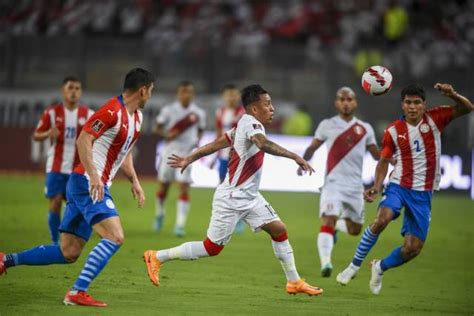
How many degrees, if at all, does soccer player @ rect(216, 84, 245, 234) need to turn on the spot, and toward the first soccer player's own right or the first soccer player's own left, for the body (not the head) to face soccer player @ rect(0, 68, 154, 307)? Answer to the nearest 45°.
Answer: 0° — they already face them

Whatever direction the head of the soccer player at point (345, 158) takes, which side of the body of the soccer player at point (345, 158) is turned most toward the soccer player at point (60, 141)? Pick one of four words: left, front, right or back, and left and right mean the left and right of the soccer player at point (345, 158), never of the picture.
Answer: right

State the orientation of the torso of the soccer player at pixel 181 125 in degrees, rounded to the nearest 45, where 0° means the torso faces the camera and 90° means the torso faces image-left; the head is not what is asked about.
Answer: approximately 0°
